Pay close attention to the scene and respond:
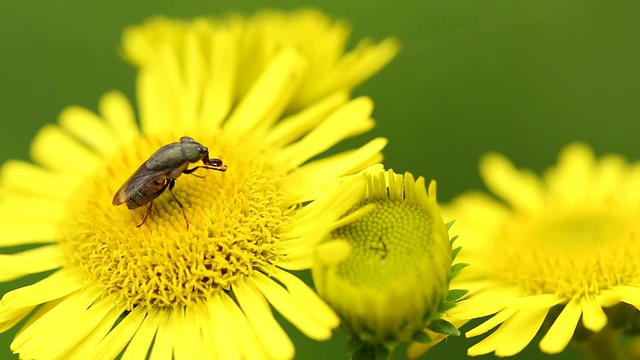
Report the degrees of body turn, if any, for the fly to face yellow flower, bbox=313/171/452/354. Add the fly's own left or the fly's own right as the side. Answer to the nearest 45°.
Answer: approximately 45° to the fly's own right

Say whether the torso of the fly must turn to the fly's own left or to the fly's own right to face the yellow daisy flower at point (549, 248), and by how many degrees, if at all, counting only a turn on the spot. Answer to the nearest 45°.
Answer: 0° — it already faces it

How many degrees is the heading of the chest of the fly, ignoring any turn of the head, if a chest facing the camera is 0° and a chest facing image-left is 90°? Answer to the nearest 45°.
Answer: approximately 270°
